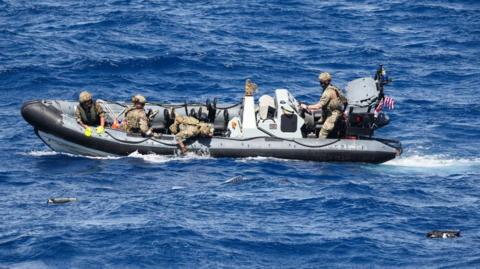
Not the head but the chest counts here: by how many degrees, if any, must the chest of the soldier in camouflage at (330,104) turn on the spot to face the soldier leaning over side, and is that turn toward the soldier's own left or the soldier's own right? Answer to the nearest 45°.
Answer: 0° — they already face them

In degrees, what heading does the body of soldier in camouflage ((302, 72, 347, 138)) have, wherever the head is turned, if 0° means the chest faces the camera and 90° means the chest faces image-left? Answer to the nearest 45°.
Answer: approximately 90°

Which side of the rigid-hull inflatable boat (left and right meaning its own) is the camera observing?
left

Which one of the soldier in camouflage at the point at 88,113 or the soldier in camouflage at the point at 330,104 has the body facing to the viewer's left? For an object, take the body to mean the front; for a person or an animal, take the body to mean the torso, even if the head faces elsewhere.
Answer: the soldier in camouflage at the point at 330,104

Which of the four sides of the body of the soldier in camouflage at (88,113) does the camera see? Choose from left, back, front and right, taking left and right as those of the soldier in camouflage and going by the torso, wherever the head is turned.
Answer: front

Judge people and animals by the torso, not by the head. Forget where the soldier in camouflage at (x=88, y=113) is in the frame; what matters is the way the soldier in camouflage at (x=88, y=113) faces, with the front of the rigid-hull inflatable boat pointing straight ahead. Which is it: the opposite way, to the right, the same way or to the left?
to the left

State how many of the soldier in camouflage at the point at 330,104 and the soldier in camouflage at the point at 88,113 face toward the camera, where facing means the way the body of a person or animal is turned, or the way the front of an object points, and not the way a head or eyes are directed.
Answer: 1

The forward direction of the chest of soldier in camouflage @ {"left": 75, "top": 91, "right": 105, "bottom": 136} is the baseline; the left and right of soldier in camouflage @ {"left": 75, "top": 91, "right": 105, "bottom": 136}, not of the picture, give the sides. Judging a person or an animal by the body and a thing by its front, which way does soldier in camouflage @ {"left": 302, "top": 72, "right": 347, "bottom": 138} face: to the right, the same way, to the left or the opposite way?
to the right

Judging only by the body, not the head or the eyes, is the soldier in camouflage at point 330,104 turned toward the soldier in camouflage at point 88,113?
yes

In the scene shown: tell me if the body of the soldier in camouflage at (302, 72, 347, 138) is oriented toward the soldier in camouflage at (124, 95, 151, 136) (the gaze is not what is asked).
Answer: yes

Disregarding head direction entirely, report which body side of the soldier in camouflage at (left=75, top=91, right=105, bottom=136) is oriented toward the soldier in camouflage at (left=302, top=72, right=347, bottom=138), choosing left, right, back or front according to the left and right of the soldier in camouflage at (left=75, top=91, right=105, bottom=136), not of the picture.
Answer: left

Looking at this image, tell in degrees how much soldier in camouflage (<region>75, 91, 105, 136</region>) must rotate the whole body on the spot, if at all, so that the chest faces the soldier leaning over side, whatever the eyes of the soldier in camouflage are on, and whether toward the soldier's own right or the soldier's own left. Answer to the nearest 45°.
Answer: approximately 90° to the soldier's own left
